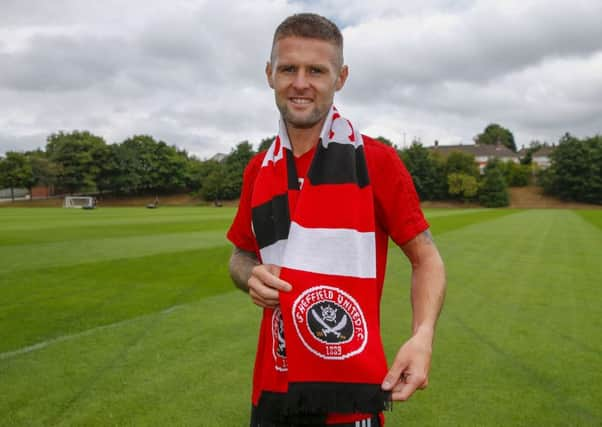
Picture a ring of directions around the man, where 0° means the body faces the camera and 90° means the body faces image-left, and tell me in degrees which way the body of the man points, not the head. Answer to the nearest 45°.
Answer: approximately 45°

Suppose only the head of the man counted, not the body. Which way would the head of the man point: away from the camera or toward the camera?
toward the camera
